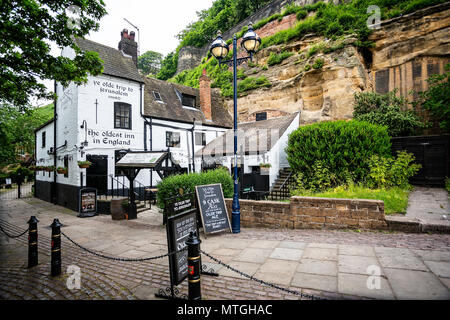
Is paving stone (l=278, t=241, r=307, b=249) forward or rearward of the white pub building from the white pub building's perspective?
forward

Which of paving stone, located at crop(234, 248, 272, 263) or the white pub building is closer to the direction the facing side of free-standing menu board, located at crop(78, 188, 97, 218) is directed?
the paving stone

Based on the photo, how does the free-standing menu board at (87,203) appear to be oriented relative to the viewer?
toward the camera

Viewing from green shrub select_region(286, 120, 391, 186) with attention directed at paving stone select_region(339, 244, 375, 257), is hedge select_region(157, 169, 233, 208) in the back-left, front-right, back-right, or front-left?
front-right

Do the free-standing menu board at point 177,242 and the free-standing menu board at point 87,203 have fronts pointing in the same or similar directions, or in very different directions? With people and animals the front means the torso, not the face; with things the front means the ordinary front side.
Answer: same or similar directions

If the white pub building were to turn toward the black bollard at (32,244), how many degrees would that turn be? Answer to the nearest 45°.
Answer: approximately 45° to its right

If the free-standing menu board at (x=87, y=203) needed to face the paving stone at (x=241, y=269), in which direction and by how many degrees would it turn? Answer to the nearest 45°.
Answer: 0° — it already faces it

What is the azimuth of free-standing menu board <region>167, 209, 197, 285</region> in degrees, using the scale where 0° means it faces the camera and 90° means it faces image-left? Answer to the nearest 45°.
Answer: approximately 315°

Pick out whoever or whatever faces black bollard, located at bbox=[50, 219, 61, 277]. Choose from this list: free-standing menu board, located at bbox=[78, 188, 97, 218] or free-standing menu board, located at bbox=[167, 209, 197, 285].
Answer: free-standing menu board, located at bbox=[78, 188, 97, 218]

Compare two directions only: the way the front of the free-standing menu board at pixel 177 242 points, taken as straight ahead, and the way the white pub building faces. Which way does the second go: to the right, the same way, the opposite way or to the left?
the same way

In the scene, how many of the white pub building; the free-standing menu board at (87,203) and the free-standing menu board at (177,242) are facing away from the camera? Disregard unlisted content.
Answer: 0

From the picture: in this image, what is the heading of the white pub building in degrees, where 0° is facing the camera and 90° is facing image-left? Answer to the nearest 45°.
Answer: approximately 315°

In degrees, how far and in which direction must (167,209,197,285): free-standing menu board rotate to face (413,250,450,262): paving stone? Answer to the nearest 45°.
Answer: approximately 45° to its left

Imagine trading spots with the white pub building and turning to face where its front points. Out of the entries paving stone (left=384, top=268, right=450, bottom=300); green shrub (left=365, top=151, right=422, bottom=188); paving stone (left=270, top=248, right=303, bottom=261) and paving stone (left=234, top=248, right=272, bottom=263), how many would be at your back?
0

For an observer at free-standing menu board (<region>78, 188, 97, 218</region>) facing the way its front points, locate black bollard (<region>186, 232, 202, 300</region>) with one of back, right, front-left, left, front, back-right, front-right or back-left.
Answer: front

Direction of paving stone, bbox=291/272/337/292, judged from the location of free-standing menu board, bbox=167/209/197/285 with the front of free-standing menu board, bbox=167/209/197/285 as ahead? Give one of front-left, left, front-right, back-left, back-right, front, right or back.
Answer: front-left

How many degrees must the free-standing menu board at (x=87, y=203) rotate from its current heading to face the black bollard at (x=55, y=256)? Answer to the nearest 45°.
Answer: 0° — it already faces it
